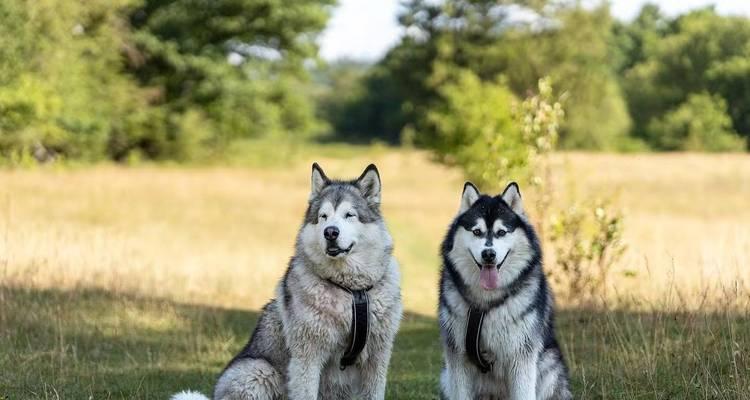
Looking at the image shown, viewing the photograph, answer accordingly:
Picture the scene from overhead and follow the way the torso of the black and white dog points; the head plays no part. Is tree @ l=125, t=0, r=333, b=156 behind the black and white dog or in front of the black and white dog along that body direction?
behind

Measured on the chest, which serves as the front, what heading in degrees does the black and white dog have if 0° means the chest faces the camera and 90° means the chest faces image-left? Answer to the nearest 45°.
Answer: approximately 0°

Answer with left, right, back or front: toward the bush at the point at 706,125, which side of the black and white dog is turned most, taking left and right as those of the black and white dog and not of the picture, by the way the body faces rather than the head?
back

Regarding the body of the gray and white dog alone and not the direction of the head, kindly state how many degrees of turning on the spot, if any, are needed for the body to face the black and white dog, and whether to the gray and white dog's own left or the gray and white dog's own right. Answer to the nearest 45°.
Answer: approximately 45° to the gray and white dog's own left

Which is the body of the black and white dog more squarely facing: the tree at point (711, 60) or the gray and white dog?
the gray and white dog

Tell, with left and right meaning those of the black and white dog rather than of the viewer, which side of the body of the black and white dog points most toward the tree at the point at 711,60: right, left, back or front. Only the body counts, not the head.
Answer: back

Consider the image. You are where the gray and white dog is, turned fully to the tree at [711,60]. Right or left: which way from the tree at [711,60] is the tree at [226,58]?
left

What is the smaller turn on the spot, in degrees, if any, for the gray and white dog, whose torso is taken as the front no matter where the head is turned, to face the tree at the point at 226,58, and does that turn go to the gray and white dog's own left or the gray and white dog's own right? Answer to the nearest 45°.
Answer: approximately 135° to the gray and white dog's own left

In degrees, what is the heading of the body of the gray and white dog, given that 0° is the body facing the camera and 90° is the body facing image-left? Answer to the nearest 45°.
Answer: approximately 315°

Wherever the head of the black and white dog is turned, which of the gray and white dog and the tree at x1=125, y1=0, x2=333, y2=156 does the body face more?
the gray and white dog
